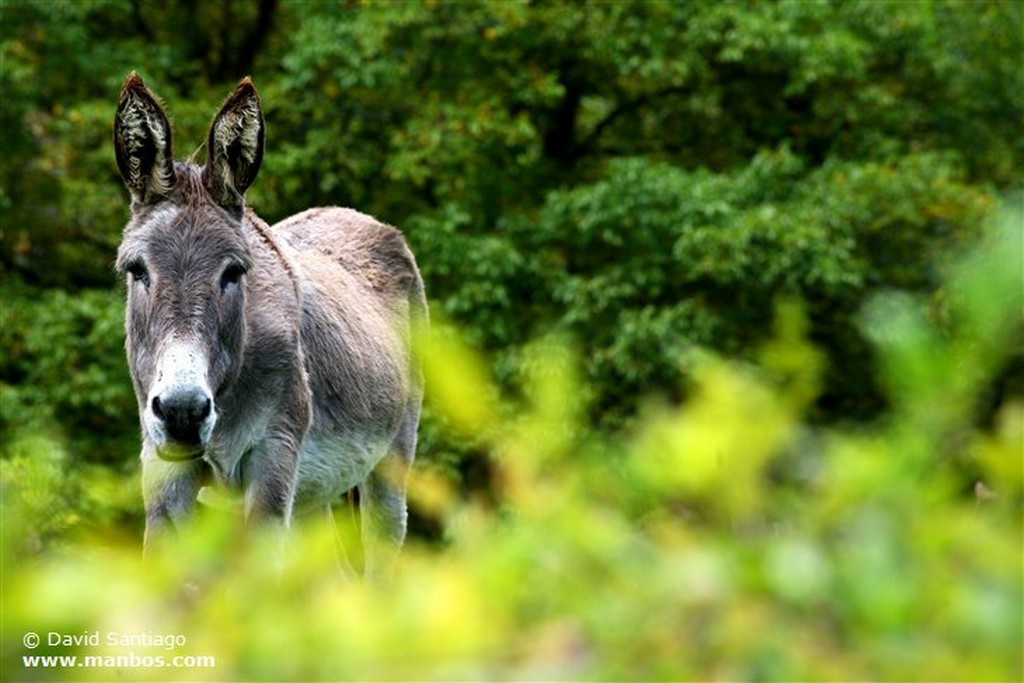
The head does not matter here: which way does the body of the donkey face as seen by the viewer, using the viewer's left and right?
facing the viewer and to the left of the viewer
